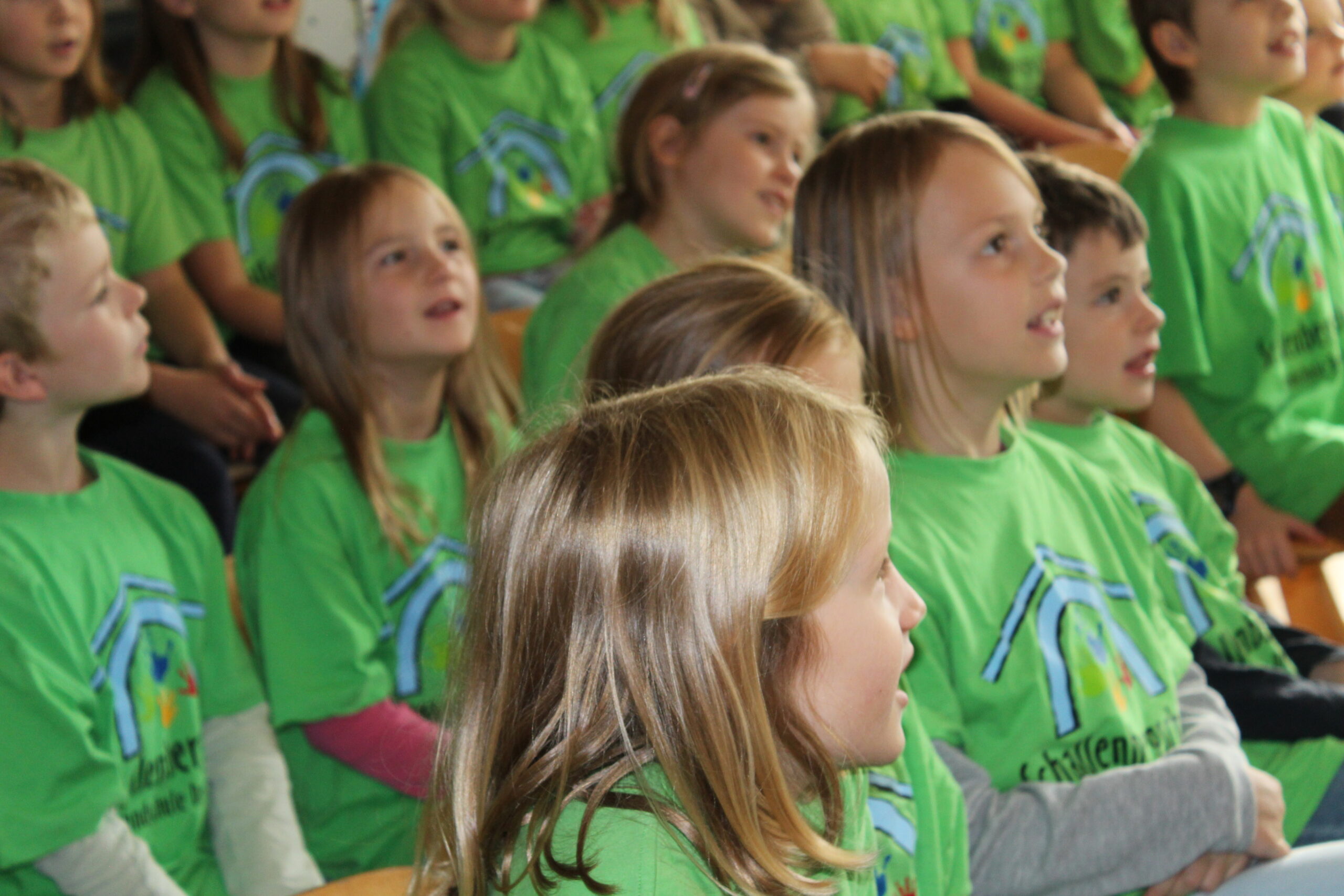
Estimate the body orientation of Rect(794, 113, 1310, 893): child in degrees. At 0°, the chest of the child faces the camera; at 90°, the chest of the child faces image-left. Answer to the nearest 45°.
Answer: approximately 315°

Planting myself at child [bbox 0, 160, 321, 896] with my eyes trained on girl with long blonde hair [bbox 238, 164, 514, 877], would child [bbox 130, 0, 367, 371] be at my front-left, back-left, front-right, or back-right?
front-left

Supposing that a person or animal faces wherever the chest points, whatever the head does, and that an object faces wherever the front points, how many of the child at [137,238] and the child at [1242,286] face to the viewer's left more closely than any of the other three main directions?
0

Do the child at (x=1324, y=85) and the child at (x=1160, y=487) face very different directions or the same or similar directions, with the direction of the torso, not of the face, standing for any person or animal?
same or similar directions

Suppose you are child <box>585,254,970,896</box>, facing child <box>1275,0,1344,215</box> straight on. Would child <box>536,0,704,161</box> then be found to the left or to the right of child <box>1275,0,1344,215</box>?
left

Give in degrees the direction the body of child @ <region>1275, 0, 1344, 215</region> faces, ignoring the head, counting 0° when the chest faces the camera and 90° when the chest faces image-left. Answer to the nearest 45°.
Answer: approximately 315°

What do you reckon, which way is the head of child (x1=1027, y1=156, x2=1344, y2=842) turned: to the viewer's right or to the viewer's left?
to the viewer's right

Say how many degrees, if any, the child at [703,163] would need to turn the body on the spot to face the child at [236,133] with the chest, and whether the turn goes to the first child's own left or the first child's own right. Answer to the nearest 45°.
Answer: approximately 180°

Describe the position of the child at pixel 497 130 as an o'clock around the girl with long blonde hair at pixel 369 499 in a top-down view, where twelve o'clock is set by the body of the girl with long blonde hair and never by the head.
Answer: The child is roughly at 8 o'clock from the girl with long blonde hair.

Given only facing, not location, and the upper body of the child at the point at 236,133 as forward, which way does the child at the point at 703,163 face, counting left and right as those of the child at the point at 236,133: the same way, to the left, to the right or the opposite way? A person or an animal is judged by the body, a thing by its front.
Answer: the same way

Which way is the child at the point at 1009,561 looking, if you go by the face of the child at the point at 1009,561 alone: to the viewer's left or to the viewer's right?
to the viewer's right

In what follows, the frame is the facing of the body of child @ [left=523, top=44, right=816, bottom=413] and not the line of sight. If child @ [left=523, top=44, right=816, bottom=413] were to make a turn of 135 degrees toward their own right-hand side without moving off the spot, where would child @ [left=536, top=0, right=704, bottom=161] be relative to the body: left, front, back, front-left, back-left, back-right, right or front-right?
right

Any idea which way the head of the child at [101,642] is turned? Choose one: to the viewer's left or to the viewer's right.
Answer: to the viewer's right

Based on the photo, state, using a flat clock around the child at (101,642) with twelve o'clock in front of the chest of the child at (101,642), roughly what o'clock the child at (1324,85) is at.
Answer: the child at (1324,85) is roughly at 10 o'clock from the child at (101,642).

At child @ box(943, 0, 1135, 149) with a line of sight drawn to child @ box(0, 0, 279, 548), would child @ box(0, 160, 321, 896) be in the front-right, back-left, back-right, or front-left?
front-left

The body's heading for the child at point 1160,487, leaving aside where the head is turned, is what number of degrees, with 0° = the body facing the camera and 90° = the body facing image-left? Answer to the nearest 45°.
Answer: approximately 315°

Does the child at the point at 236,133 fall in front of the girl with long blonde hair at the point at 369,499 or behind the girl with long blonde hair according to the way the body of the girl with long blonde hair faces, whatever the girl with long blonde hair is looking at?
behind

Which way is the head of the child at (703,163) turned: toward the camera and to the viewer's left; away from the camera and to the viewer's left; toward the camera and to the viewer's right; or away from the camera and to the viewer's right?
toward the camera and to the viewer's right

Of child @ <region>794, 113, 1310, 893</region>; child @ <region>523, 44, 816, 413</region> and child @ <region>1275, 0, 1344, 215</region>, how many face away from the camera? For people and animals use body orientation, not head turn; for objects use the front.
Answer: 0

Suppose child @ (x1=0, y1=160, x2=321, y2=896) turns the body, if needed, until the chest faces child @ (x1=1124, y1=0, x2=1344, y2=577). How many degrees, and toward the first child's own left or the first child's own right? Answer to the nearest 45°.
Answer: approximately 45° to the first child's own left
